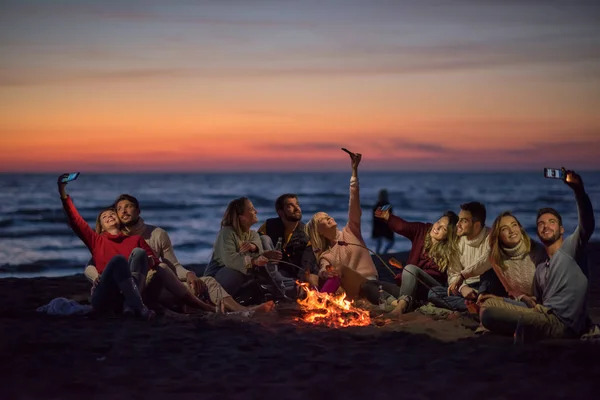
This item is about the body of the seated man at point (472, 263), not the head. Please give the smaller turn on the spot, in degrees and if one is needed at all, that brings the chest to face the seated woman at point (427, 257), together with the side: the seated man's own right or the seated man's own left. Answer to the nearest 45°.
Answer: approximately 90° to the seated man's own right

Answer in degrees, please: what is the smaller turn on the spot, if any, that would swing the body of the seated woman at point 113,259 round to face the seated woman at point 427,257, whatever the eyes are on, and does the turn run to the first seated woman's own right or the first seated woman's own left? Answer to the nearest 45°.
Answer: approximately 45° to the first seated woman's own left

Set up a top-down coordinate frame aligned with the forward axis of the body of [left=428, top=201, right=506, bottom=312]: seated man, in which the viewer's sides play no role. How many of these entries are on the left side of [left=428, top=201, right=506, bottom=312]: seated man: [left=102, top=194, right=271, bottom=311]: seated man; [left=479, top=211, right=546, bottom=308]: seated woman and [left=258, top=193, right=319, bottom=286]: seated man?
1

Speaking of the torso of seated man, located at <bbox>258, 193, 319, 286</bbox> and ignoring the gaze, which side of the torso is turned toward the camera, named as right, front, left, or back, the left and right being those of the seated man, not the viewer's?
front

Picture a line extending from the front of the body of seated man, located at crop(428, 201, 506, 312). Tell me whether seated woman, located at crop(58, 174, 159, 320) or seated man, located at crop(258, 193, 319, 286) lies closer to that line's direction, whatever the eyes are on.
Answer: the seated woman

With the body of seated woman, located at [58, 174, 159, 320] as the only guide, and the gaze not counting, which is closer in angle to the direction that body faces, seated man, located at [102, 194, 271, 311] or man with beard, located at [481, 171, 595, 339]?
the man with beard

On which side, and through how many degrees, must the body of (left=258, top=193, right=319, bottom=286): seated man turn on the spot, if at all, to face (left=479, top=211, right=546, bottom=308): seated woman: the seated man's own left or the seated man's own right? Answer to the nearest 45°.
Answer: approximately 45° to the seated man's own left

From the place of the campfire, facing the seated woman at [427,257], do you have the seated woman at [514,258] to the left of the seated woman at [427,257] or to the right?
right

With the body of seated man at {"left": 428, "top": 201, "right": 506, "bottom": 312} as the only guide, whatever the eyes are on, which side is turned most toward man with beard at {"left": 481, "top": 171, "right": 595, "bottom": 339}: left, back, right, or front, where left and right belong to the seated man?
left

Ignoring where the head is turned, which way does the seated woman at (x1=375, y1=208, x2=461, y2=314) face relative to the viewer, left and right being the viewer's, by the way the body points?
facing the viewer and to the left of the viewer

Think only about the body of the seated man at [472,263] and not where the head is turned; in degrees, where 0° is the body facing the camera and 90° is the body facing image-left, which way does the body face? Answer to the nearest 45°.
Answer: approximately 45°

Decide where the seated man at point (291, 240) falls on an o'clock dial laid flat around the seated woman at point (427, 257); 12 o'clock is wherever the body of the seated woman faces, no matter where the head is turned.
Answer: The seated man is roughly at 2 o'clock from the seated woman.

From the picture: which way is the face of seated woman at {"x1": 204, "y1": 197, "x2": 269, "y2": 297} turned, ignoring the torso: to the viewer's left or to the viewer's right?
to the viewer's right

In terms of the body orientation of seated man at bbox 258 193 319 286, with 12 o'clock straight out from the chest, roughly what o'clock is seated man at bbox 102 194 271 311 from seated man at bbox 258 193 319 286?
seated man at bbox 102 194 271 311 is roughly at 2 o'clock from seated man at bbox 258 193 319 286.
